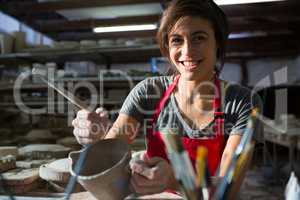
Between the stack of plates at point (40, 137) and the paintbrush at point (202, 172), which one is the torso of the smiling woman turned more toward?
the paintbrush

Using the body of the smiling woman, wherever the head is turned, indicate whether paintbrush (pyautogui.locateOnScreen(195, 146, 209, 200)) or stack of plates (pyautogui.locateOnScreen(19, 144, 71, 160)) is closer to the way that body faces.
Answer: the paintbrush

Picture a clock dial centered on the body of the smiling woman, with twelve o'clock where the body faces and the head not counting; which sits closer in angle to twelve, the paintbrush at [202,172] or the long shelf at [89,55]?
the paintbrush

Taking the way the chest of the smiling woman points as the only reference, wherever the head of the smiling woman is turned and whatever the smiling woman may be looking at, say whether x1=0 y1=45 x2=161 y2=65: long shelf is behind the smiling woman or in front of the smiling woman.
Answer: behind

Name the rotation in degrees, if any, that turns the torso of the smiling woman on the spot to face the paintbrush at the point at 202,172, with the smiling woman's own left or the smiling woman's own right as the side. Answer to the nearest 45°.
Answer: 0° — they already face it

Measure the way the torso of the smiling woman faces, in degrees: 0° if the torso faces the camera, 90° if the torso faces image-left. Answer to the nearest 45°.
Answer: approximately 0°

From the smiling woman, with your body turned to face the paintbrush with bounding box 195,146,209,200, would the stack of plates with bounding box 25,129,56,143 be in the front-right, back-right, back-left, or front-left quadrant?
back-right

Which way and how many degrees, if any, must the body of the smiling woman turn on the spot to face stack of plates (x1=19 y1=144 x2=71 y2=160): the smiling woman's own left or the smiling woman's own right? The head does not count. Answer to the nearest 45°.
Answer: approximately 135° to the smiling woman's own right
